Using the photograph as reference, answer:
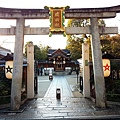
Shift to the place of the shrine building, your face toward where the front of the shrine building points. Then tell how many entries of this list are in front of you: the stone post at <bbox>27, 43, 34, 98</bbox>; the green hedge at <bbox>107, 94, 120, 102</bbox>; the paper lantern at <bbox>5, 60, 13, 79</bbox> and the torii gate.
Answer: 4

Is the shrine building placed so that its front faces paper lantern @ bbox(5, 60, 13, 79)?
yes

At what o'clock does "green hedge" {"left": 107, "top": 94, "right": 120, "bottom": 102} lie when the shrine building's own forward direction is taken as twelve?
The green hedge is roughly at 12 o'clock from the shrine building.

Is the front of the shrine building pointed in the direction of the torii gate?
yes

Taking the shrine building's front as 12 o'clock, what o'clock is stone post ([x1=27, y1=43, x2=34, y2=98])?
The stone post is roughly at 12 o'clock from the shrine building.

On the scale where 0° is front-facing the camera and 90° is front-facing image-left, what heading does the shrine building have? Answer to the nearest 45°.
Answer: approximately 0°

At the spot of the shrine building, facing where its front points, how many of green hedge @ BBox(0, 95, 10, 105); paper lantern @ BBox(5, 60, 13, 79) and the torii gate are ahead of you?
3

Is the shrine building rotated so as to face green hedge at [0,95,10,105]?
yes
